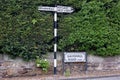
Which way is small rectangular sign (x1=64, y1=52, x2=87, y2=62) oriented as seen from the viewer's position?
toward the camera
